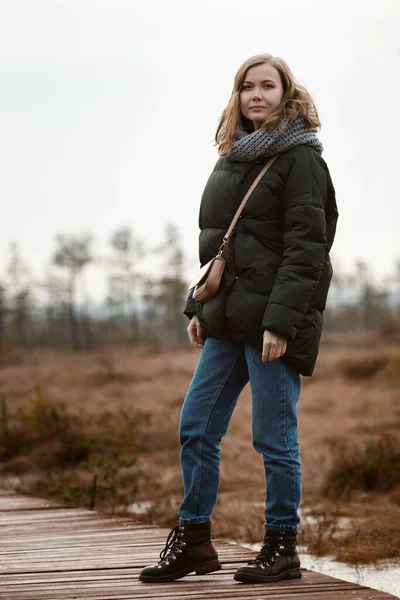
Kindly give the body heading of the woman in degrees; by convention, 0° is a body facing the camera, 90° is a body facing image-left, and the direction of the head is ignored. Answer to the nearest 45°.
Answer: approximately 45°
